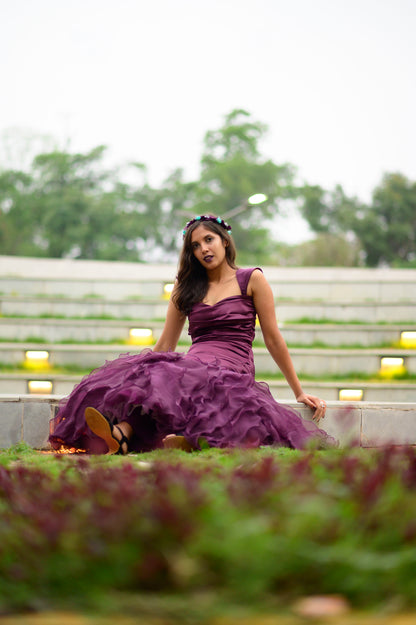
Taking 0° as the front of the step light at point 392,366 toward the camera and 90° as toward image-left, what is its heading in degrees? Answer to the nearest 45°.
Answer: approximately 0°

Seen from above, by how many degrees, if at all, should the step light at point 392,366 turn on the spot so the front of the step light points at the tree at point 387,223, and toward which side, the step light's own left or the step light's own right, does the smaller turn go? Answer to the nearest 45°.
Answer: approximately 180°

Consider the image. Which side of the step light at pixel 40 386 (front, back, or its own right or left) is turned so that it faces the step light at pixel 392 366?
left

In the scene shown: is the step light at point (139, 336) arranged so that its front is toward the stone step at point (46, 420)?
yes

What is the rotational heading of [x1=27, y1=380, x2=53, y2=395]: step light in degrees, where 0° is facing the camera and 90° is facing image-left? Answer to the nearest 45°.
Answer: approximately 0°

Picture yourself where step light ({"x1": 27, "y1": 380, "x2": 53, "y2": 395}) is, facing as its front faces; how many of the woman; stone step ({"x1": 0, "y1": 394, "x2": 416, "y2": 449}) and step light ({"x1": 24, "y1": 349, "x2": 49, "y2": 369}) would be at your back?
1

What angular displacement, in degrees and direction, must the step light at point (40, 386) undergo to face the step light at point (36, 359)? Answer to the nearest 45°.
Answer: approximately 180°

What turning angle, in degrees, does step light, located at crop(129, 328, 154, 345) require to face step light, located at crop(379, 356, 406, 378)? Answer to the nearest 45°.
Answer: approximately 45° to its left

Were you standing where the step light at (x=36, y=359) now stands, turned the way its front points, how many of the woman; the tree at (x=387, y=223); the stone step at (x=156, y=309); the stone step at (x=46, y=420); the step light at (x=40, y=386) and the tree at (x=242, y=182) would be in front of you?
3
